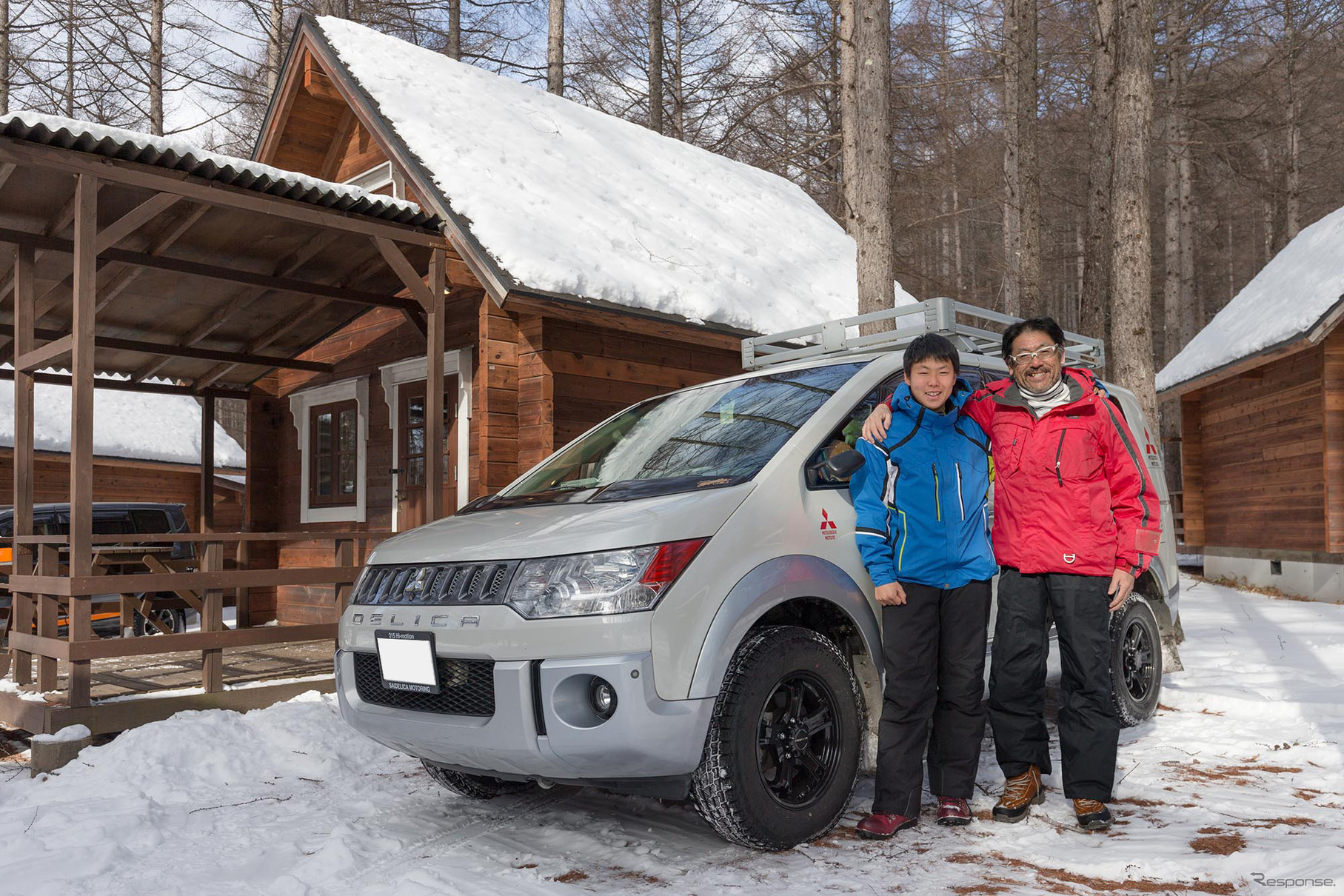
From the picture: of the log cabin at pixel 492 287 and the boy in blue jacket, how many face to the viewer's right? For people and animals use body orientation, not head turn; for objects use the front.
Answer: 0

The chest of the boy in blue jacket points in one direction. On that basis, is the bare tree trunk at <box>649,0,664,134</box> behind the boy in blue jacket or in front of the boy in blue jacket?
behind

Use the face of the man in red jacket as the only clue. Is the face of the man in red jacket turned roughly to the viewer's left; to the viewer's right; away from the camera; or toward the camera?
toward the camera

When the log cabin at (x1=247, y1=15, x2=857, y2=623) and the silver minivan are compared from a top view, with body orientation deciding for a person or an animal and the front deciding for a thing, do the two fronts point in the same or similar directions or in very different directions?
same or similar directions

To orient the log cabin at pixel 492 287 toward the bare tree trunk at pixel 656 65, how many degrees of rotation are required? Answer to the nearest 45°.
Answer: approximately 135° to its right

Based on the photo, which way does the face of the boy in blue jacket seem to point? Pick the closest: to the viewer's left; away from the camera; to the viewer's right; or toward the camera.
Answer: toward the camera

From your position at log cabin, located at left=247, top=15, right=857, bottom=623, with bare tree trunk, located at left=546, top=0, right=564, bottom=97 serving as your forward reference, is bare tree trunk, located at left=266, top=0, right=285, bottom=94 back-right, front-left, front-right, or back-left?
front-left

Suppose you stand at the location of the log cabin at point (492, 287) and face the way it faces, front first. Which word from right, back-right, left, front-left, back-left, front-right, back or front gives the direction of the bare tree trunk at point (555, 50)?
back-right

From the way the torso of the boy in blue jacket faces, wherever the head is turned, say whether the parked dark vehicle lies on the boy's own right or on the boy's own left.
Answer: on the boy's own right

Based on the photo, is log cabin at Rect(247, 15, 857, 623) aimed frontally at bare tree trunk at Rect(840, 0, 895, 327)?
no

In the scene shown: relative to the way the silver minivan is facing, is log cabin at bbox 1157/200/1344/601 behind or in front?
behind

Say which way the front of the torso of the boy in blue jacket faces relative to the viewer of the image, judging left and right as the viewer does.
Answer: facing the viewer

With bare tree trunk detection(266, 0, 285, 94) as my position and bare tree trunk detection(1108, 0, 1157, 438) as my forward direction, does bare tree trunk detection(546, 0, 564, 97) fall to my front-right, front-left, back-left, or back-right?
front-left

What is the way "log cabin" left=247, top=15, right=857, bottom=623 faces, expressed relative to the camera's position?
facing the viewer and to the left of the viewer

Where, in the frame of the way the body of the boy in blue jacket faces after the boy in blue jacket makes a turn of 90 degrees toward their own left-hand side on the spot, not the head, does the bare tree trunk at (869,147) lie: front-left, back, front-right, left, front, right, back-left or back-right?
left
